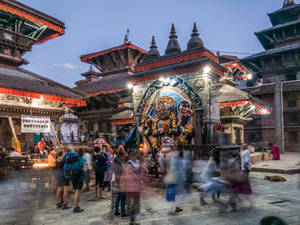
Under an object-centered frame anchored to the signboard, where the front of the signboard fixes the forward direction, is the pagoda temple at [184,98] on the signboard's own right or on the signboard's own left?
on the signboard's own left

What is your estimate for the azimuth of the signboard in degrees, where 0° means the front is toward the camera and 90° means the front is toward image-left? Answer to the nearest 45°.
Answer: approximately 0°

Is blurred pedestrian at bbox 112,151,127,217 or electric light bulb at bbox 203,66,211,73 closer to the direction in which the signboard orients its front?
the blurred pedestrian

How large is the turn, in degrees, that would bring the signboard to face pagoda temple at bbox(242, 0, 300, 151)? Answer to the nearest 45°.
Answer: approximately 90° to its left

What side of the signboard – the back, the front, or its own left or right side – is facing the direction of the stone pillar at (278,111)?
left

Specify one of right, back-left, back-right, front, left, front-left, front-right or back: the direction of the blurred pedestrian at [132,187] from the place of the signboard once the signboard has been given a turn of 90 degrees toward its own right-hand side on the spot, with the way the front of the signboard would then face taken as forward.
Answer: left

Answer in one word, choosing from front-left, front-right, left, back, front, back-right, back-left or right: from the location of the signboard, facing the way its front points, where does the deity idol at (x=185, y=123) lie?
front-left

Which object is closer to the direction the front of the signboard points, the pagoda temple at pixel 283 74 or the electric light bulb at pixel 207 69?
the electric light bulb

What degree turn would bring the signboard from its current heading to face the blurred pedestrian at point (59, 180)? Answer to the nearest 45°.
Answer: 0° — it already faces them

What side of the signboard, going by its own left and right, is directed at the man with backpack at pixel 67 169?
front

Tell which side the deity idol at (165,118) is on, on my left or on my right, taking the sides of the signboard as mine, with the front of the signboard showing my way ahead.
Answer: on my left

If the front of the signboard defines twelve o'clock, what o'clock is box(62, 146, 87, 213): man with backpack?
The man with backpack is roughly at 12 o'clock from the signboard.

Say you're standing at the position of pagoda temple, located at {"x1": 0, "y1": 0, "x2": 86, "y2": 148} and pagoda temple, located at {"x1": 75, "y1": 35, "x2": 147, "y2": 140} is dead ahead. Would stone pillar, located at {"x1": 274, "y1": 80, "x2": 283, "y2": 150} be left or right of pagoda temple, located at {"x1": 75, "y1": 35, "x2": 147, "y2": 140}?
right

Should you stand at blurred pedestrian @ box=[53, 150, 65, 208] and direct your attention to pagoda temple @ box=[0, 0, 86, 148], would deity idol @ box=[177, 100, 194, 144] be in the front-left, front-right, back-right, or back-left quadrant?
front-right

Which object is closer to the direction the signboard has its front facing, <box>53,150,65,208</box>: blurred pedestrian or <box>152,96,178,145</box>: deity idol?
the blurred pedestrian
